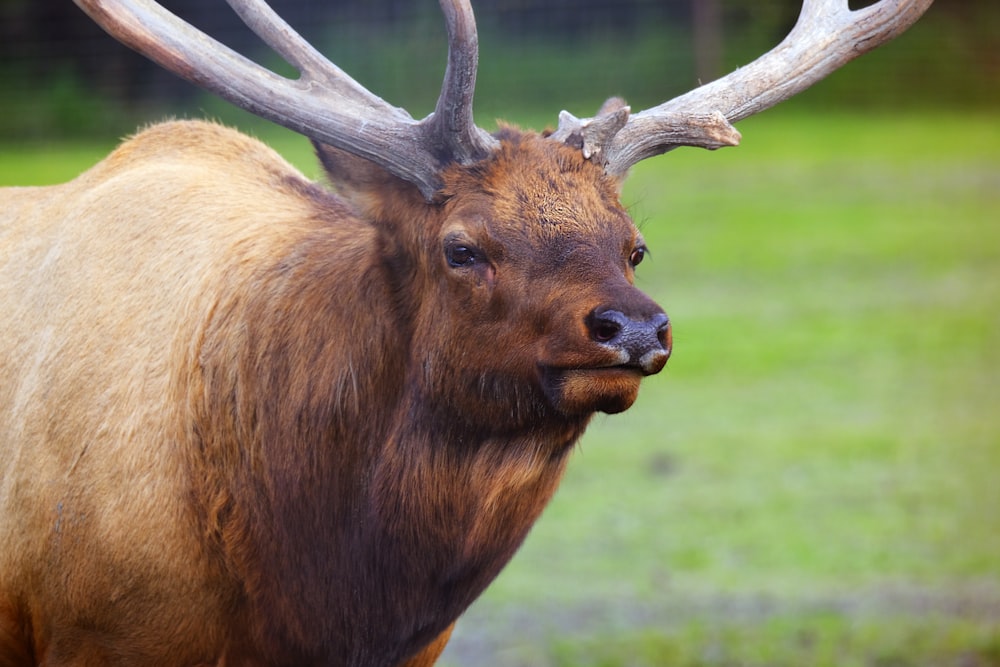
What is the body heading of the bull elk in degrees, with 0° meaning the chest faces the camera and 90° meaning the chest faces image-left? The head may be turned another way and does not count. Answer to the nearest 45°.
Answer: approximately 315°
